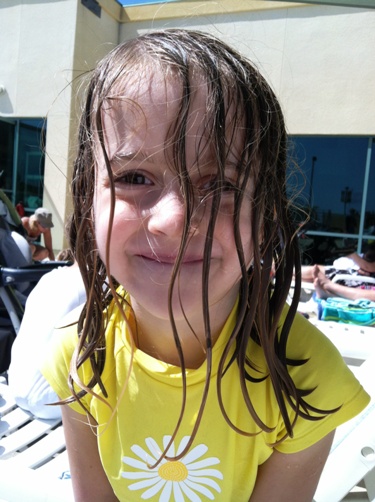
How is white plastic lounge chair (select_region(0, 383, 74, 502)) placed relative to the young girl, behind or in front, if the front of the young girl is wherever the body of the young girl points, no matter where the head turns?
behind

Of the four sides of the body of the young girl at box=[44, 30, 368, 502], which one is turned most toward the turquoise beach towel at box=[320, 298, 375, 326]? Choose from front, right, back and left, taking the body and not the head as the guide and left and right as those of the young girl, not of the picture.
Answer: back

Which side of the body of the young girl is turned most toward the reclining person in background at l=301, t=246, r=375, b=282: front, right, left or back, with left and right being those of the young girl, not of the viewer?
back

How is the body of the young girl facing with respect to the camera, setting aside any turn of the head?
toward the camera
